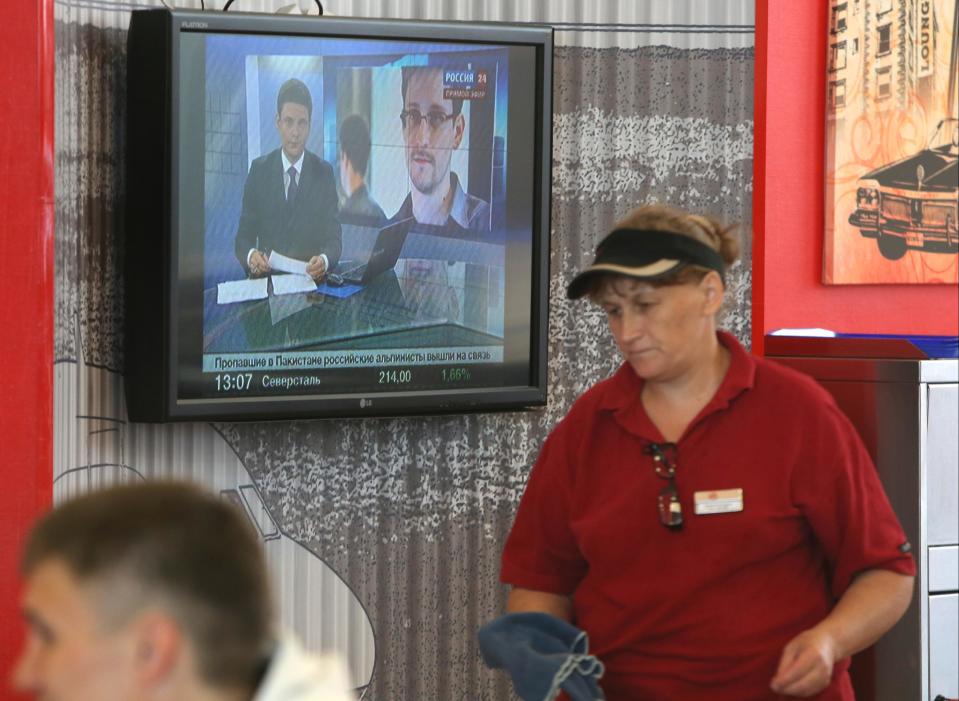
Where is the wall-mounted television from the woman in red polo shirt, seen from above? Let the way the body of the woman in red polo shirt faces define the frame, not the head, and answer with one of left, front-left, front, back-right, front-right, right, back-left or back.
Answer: right

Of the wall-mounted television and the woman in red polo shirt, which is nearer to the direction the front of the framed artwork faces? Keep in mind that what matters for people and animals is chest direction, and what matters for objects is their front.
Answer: the woman in red polo shirt

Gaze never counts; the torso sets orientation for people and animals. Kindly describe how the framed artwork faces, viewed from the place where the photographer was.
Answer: facing the viewer

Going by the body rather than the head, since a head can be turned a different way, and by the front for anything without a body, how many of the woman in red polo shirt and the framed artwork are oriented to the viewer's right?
0

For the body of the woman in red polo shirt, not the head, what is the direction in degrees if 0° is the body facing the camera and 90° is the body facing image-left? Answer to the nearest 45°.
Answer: approximately 45°

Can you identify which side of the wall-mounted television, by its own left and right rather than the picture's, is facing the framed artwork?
left

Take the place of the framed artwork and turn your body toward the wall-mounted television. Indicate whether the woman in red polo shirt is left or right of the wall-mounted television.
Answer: left

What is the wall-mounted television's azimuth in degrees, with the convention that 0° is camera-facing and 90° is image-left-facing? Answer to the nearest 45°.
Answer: approximately 315°
